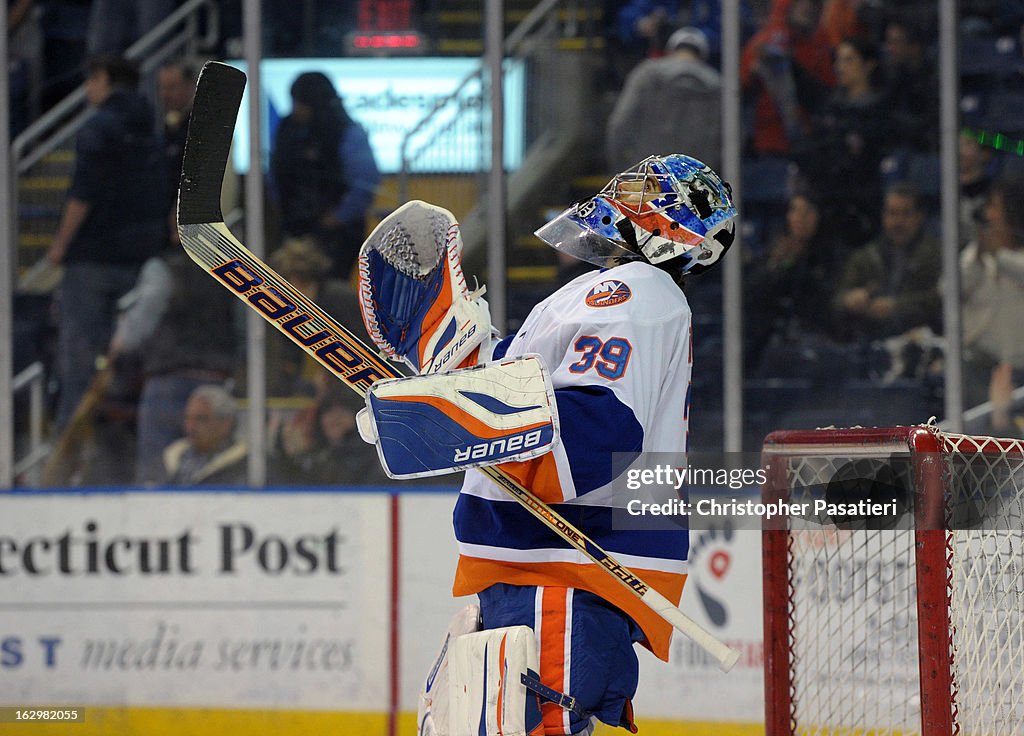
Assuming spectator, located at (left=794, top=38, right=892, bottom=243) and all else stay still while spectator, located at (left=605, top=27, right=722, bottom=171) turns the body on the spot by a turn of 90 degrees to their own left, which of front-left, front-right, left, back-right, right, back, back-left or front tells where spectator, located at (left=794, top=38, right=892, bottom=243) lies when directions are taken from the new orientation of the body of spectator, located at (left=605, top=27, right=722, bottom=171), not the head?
back

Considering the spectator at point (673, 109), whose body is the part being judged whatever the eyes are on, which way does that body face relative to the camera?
away from the camera

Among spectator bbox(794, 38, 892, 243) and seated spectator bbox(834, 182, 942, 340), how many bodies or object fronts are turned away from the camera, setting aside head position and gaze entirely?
0

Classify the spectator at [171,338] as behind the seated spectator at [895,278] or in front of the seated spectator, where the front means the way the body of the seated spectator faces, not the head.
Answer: in front

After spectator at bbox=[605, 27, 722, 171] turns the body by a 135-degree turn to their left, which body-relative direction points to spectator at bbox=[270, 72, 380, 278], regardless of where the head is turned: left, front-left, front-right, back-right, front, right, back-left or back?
front-right

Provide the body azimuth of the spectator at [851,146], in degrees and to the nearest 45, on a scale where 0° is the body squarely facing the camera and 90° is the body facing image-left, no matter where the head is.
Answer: approximately 45°

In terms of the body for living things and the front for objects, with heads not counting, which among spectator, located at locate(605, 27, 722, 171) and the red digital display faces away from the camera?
the spectator

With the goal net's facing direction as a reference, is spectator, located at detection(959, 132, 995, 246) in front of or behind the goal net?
behind

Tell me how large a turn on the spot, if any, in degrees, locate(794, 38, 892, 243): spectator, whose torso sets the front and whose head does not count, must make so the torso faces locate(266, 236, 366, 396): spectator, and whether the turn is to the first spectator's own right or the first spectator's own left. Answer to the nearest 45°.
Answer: approximately 45° to the first spectator's own right

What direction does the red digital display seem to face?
toward the camera

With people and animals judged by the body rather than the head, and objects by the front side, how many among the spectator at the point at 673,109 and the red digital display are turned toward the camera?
1

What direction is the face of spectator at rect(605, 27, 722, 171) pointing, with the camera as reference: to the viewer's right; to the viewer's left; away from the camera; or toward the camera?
away from the camera

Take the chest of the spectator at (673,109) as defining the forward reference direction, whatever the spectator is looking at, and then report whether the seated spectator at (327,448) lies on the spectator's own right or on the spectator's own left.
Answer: on the spectator's own left

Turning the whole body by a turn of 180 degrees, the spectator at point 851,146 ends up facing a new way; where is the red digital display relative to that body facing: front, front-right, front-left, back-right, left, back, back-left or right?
back-left

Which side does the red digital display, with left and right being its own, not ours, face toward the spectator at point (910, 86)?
left
